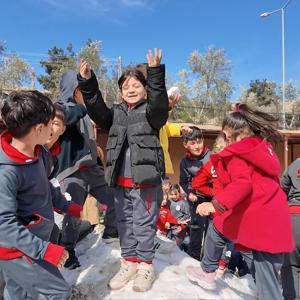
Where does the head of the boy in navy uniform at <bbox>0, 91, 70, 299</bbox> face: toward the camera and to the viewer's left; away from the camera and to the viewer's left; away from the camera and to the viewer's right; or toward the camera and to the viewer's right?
away from the camera and to the viewer's right

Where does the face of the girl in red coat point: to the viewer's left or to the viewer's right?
to the viewer's left

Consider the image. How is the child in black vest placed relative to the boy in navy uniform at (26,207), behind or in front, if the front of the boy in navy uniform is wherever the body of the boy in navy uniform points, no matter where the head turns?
in front

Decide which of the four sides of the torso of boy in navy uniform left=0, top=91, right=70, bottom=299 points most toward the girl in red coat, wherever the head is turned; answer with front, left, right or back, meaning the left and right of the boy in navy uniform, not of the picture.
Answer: front

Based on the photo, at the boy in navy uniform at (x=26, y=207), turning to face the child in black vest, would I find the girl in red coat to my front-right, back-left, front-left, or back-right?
front-right

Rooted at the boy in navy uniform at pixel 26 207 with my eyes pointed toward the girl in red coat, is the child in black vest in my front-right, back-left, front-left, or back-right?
front-left

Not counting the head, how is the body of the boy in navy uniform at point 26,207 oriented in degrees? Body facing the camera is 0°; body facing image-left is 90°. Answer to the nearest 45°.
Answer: approximately 270°

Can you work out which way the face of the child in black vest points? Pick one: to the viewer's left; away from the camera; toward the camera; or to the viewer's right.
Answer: toward the camera
